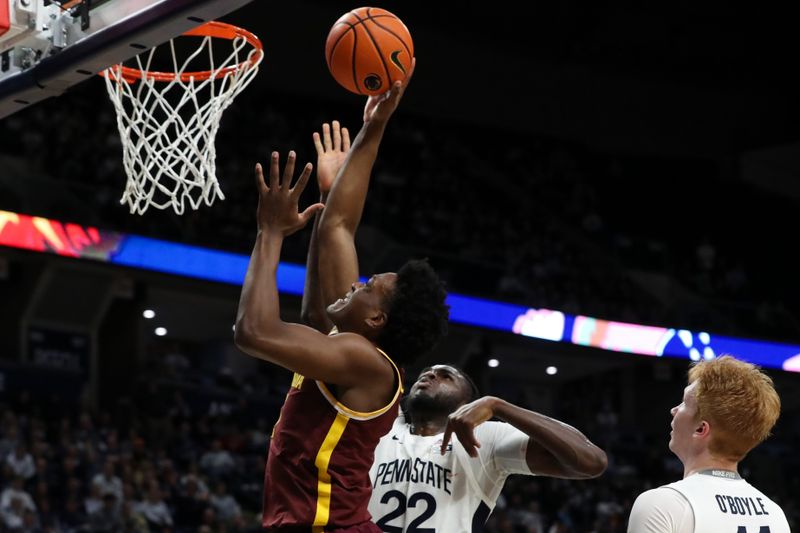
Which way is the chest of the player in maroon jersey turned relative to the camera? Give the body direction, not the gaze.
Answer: to the viewer's left

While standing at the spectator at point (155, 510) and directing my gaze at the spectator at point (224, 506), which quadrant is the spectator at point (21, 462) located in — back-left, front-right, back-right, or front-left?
back-left

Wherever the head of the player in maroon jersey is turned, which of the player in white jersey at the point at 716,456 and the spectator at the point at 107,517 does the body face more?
the spectator

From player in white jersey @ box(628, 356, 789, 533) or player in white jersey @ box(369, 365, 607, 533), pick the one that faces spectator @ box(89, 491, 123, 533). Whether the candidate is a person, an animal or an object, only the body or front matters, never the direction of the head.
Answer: player in white jersey @ box(628, 356, 789, 533)

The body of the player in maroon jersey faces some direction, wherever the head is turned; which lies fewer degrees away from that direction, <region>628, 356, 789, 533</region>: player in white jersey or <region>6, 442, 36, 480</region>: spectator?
the spectator

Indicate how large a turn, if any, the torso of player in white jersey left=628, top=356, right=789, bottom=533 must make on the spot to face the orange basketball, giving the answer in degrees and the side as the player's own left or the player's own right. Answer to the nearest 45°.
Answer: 0° — they already face it

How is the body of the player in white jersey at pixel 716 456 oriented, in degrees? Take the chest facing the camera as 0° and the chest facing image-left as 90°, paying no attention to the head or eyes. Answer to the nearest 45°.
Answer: approximately 135°

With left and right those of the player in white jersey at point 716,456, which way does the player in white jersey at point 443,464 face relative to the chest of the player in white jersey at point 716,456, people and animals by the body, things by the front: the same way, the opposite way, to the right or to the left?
to the left

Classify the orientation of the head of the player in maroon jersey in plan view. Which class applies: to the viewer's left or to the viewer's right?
to the viewer's left

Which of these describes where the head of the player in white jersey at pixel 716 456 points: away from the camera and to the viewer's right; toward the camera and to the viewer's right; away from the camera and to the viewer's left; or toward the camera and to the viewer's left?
away from the camera and to the viewer's left

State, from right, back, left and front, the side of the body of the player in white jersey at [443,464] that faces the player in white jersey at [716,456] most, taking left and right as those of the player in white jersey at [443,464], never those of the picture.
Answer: left

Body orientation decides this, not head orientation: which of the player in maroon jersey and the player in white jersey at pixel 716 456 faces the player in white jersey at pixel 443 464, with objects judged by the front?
the player in white jersey at pixel 716 456

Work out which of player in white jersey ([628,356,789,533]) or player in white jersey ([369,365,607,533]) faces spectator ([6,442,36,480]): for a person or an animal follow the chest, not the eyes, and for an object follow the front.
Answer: player in white jersey ([628,356,789,533])
